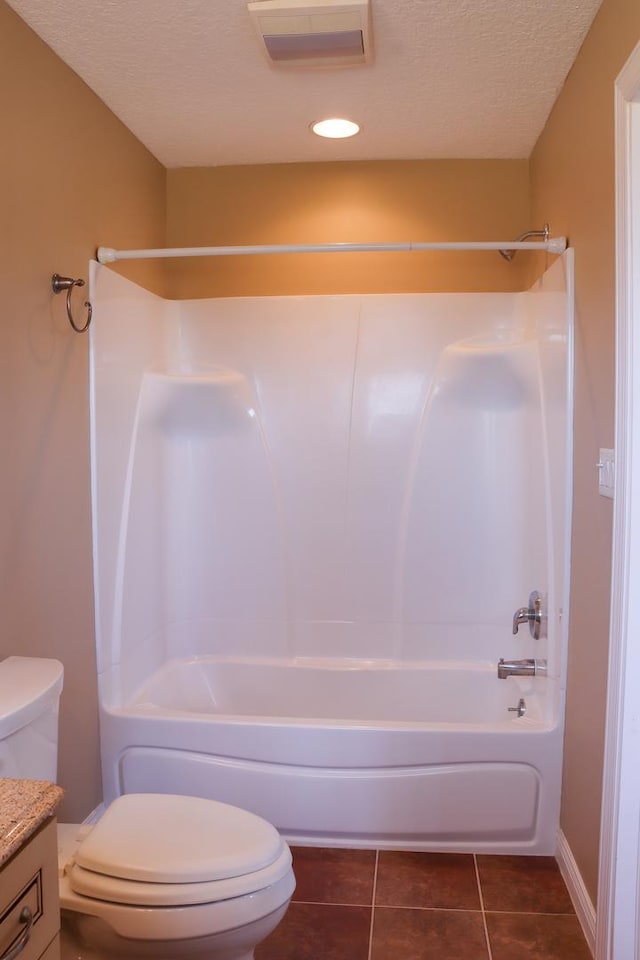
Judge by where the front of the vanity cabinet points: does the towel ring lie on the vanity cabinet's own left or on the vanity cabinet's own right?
on the vanity cabinet's own left

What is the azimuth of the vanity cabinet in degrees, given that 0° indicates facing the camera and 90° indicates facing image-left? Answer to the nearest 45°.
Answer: approximately 270°

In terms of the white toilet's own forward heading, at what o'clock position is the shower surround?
The shower surround is roughly at 10 o'clock from the white toilet.

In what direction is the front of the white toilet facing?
to the viewer's right

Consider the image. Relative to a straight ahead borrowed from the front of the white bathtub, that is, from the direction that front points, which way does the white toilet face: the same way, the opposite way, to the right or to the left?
to the left

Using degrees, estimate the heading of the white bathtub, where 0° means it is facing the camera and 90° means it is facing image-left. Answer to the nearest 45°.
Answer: approximately 0°

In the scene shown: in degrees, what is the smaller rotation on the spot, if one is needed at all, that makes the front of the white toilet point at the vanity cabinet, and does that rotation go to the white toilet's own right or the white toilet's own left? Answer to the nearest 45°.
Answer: approximately 90° to the white toilet's own right
